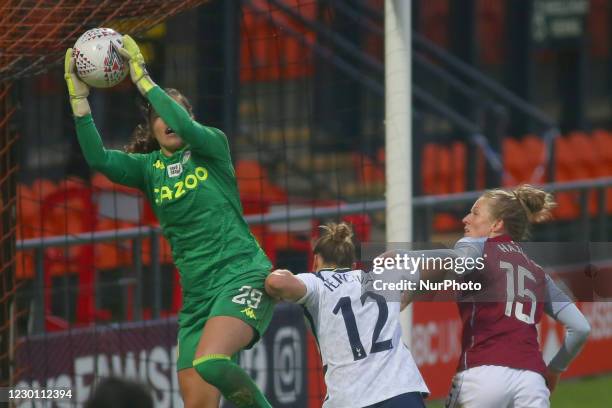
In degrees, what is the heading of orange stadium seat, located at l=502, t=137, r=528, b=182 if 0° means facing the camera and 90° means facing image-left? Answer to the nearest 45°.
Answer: approximately 315°

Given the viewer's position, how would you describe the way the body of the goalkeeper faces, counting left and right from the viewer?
facing the viewer and to the left of the viewer

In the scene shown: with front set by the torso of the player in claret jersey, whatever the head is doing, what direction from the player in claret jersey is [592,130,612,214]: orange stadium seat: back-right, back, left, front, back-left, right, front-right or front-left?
front-right

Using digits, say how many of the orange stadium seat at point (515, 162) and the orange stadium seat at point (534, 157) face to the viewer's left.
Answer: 0

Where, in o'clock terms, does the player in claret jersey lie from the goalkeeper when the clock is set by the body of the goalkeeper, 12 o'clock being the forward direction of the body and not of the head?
The player in claret jersey is roughly at 8 o'clock from the goalkeeper.

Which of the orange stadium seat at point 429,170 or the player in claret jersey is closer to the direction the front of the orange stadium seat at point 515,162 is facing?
the player in claret jersey

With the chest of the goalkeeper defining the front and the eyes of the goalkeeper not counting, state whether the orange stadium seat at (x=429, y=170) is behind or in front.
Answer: behind

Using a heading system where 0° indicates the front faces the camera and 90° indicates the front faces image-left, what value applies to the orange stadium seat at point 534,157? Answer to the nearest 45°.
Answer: approximately 315°

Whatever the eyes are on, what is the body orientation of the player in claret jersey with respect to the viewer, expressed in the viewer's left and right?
facing away from the viewer and to the left of the viewer

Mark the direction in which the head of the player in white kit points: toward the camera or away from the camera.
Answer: away from the camera

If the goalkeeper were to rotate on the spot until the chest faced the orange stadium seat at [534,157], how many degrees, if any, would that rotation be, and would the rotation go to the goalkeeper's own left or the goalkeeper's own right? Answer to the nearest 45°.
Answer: approximately 180°

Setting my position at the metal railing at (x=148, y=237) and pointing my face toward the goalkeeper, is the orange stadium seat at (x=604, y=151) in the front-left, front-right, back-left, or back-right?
back-left

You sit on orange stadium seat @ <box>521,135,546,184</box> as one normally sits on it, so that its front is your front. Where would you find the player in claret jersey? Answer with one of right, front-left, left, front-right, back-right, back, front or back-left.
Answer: front-right

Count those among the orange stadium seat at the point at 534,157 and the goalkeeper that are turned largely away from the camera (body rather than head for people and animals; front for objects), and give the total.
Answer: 0
